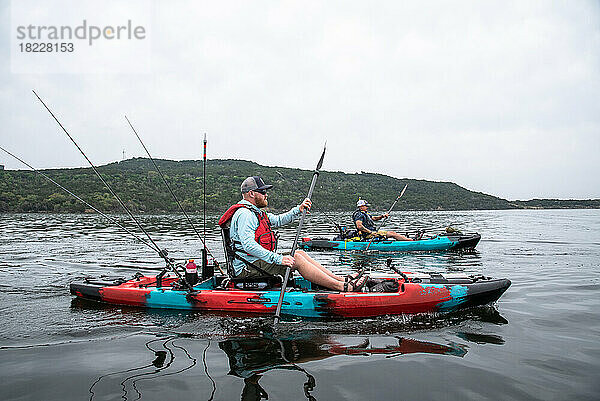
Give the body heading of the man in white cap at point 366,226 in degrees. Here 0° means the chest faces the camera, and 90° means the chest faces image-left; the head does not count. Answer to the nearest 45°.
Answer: approximately 270°

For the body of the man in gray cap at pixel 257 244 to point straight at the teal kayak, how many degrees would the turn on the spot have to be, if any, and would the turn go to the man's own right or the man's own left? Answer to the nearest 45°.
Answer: approximately 45° to the man's own left

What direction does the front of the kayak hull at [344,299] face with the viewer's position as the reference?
facing to the right of the viewer

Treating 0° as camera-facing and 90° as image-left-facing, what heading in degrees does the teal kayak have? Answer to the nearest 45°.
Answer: approximately 270°

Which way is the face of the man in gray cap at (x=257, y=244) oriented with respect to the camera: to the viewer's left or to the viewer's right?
to the viewer's right

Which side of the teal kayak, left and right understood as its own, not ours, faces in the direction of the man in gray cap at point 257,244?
right

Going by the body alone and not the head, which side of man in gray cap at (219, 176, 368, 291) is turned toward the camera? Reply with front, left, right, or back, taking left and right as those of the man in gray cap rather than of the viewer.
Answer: right

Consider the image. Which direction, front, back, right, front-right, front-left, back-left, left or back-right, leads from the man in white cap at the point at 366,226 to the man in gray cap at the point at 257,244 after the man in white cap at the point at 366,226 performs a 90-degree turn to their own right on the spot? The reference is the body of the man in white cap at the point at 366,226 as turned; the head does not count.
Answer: front

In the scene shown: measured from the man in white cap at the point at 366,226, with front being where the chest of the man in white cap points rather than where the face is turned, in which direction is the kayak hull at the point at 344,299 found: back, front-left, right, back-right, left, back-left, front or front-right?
right
